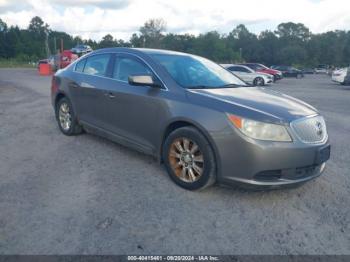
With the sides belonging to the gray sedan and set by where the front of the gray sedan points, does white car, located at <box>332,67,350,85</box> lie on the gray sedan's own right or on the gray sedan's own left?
on the gray sedan's own left

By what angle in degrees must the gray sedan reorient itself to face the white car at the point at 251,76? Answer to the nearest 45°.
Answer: approximately 135° to its left

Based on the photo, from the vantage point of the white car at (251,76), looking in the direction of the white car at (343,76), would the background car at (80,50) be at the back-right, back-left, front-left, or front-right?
back-left

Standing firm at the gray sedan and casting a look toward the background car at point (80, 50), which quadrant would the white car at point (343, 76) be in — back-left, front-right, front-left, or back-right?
front-right

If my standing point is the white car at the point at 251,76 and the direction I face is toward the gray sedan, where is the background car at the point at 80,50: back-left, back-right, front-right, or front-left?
back-right

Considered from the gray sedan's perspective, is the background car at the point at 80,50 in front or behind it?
behind

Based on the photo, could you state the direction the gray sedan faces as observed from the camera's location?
facing the viewer and to the right of the viewer
